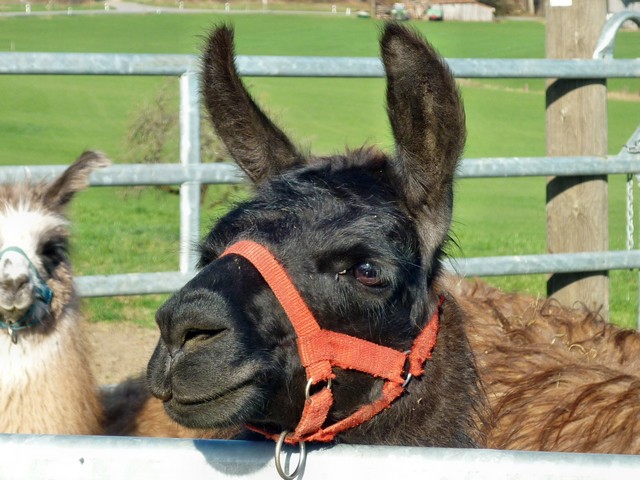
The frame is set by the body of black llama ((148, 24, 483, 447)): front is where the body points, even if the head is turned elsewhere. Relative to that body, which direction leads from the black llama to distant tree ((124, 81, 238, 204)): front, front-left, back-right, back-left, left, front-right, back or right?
back-right

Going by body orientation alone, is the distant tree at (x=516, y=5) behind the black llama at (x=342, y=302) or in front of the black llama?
behind

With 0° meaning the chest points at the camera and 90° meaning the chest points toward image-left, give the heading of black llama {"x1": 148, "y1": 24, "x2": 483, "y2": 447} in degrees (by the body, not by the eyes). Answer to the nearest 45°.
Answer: approximately 45°
